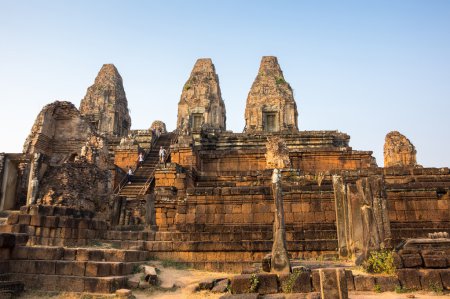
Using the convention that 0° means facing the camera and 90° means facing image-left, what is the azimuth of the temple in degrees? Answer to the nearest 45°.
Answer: approximately 0°

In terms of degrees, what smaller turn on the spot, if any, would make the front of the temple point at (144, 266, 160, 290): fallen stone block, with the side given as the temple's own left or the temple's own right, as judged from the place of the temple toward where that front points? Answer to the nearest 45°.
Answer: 0° — it already faces it

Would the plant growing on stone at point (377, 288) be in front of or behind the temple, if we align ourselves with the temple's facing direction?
in front

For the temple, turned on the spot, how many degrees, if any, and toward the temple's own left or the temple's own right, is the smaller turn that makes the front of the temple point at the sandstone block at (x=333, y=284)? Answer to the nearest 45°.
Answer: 0° — it already faces it

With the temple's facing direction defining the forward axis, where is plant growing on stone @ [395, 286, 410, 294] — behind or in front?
in front

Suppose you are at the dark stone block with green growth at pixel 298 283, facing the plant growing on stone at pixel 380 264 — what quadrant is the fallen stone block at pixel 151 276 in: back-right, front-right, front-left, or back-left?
back-left

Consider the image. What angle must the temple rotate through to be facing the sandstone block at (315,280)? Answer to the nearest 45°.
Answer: approximately 45° to its left
